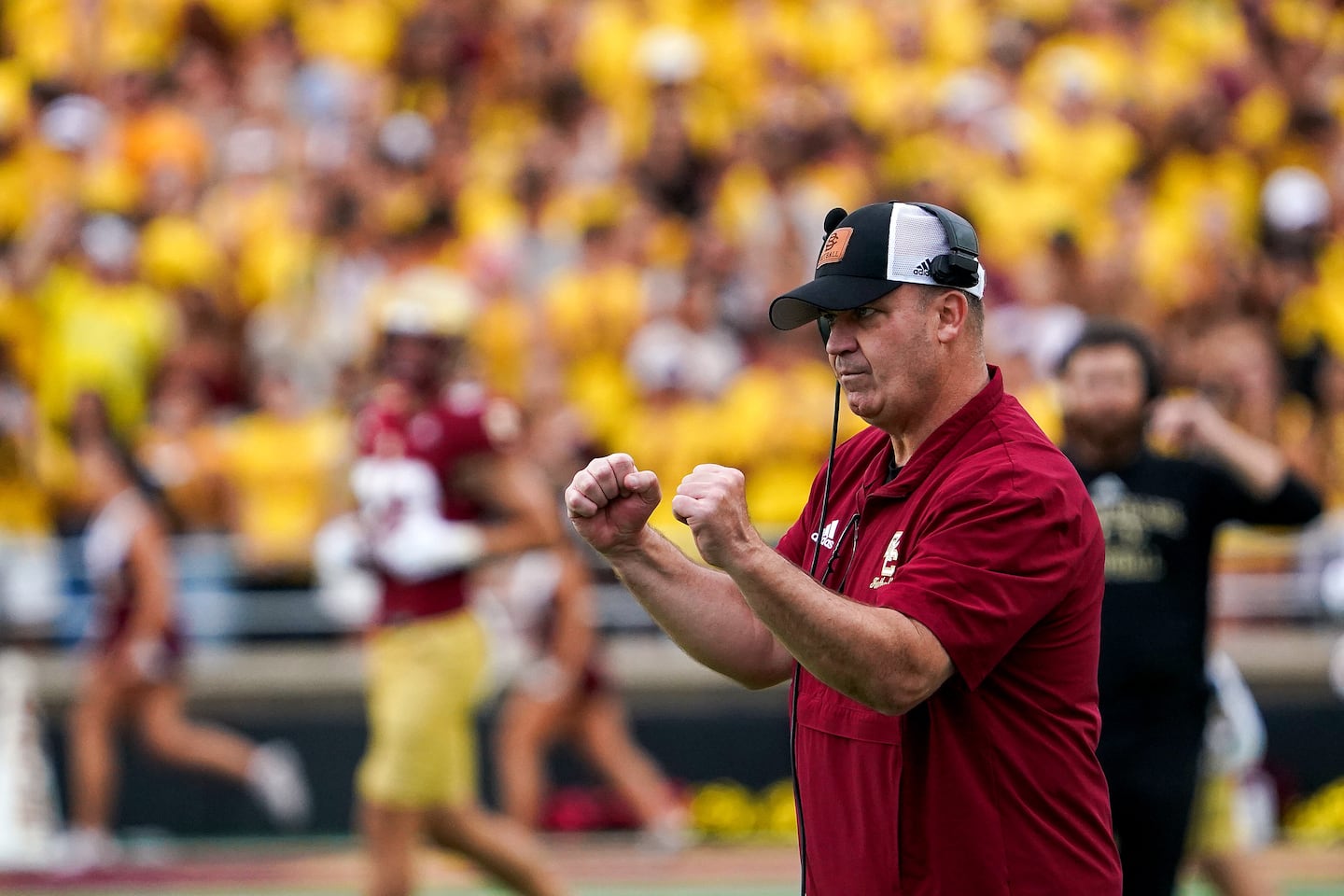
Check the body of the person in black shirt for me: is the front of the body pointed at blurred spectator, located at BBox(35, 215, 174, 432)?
no

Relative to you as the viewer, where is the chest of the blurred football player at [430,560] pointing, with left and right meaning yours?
facing the viewer and to the left of the viewer

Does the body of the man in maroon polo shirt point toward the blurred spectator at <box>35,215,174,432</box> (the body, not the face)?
no

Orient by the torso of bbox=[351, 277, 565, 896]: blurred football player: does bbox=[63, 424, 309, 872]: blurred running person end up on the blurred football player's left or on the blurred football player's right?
on the blurred football player's right

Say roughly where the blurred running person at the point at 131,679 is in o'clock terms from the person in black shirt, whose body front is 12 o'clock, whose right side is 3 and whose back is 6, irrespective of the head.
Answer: The blurred running person is roughly at 4 o'clock from the person in black shirt.

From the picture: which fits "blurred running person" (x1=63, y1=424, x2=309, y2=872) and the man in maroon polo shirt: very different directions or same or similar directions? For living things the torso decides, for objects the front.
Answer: same or similar directions

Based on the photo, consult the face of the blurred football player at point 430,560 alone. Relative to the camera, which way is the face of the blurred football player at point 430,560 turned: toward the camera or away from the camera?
toward the camera

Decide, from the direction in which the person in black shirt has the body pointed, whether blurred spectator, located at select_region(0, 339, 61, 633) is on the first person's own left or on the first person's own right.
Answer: on the first person's own right

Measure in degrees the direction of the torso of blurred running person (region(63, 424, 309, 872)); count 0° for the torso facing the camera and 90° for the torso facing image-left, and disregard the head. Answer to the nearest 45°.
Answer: approximately 90°

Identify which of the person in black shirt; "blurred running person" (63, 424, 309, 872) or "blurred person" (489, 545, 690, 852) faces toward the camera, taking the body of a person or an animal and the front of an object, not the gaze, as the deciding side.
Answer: the person in black shirt

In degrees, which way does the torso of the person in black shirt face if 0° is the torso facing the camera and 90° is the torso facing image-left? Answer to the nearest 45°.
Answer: approximately 0°

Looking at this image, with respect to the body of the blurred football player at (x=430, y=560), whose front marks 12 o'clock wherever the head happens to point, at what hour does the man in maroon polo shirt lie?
The man in maroon polo shirt is roughly at 10 o'clock from the blurred football player.

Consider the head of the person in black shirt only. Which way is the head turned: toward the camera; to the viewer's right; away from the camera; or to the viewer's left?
toward the camera

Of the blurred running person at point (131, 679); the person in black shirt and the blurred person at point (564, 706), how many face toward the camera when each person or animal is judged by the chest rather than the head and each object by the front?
1

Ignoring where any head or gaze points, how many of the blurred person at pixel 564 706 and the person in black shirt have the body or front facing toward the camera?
1

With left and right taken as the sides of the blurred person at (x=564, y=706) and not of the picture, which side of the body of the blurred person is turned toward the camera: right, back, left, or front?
left
